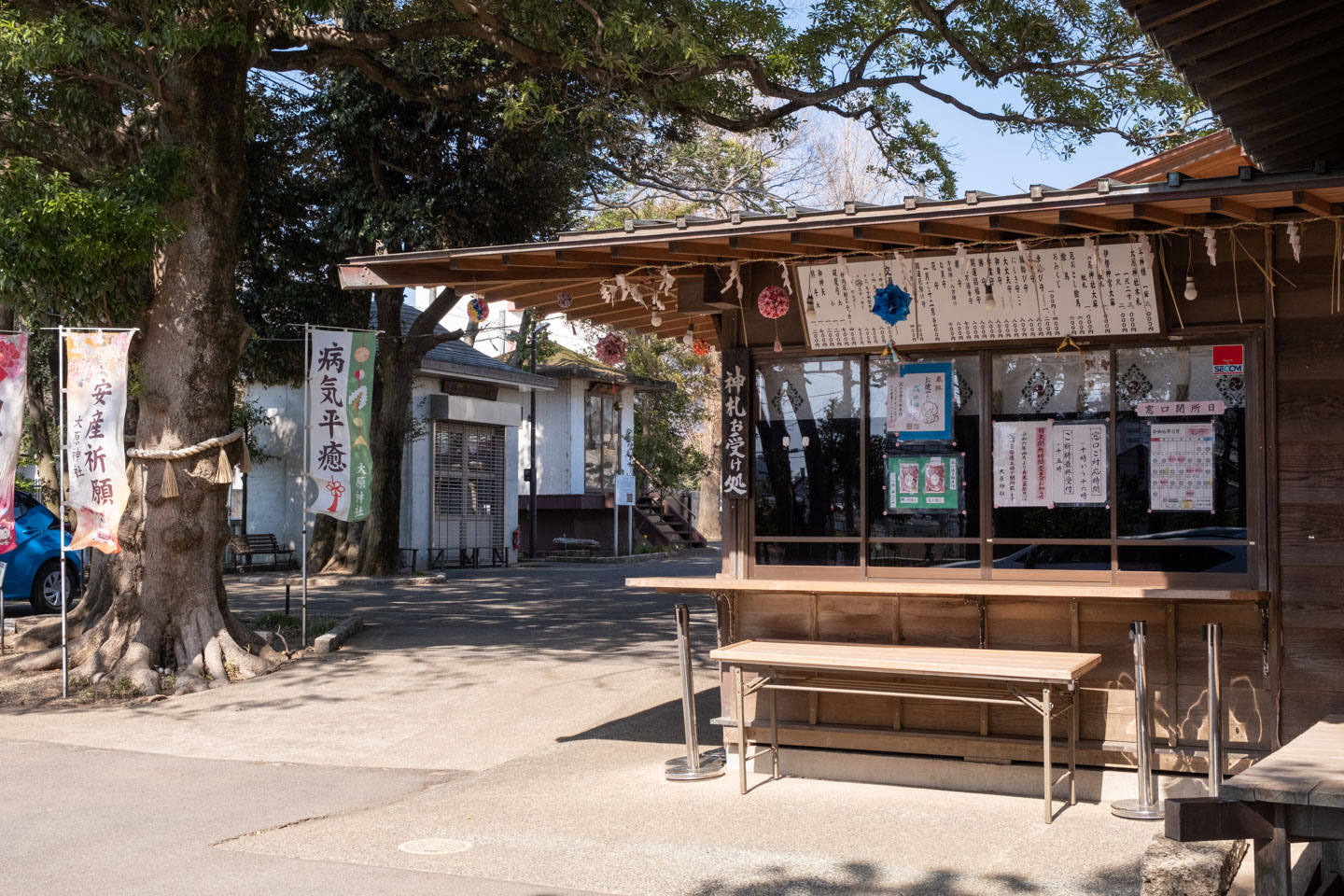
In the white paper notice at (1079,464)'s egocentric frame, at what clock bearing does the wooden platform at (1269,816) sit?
The wooden platform is roughly at 12 o'clock from the white paper notice.

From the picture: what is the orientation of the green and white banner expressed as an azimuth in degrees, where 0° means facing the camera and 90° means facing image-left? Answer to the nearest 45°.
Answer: approximately 0°

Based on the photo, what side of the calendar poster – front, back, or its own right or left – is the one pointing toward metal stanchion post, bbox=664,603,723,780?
right
